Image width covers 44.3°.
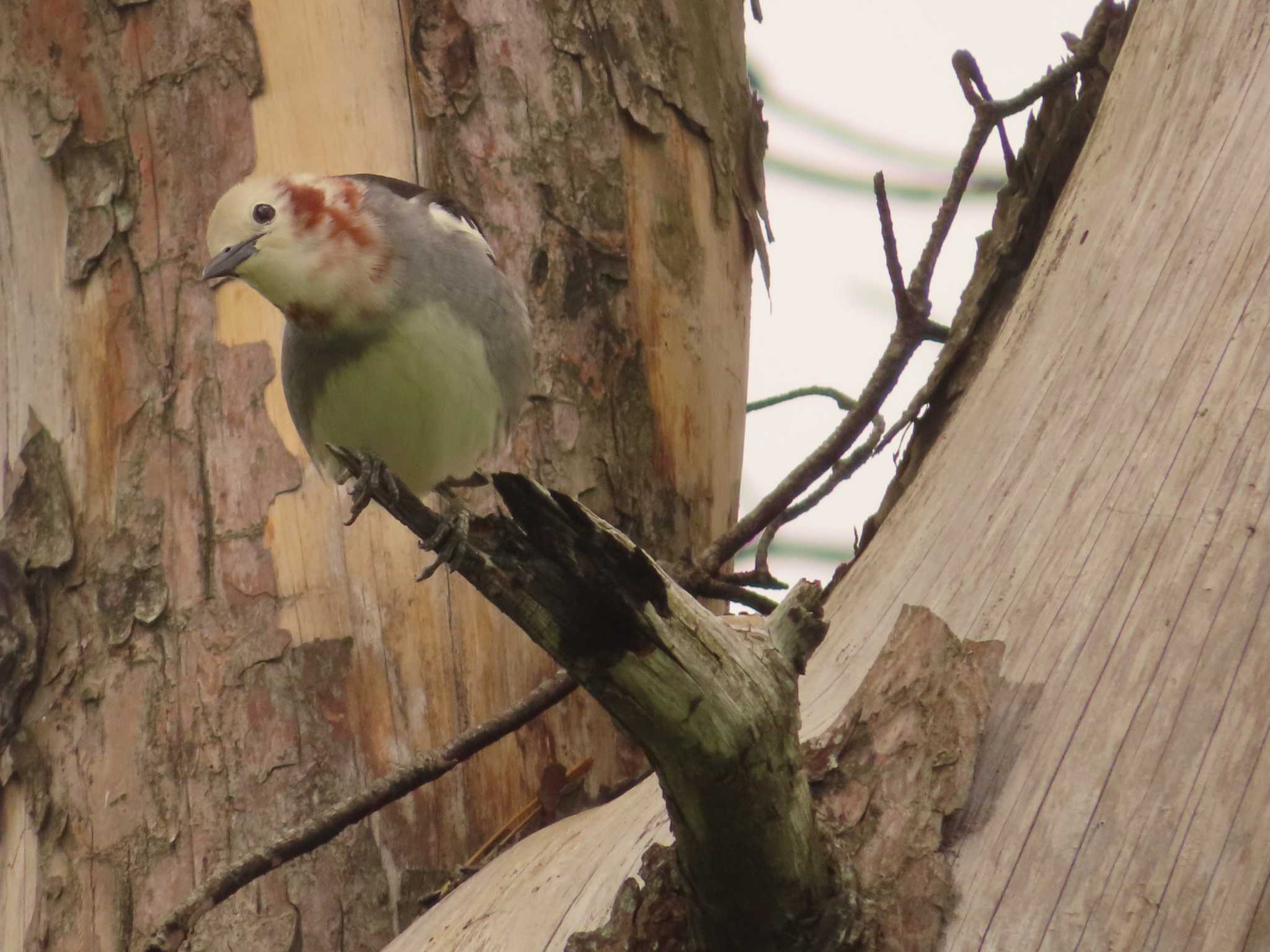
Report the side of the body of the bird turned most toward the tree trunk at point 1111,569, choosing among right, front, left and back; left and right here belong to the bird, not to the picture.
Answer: left

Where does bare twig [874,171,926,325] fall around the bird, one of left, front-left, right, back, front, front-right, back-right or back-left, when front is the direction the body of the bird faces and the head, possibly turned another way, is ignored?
back-left

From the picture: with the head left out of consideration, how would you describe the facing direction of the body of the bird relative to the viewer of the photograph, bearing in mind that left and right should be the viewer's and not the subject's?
facing the viewer and to the left of the viewer

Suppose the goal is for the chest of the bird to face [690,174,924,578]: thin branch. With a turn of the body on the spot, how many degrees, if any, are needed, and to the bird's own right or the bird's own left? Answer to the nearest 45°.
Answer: approximately 135° to the bird's own left

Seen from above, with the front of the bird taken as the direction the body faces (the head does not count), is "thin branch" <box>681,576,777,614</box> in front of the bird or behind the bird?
behind

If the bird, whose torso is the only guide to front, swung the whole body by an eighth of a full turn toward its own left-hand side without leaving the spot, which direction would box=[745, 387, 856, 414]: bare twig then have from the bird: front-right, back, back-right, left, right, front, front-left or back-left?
back-left

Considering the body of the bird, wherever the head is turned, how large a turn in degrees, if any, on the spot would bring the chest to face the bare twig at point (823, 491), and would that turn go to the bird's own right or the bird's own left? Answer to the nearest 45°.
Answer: approximately 135° to the bird's own left
